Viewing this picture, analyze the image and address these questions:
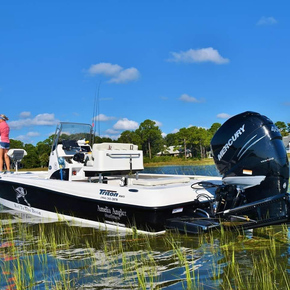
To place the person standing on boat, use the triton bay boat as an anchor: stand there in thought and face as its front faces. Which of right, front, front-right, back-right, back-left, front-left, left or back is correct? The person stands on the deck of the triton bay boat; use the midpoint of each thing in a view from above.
front

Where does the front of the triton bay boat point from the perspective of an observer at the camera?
facing away from the viewer and to the left of the viewer
